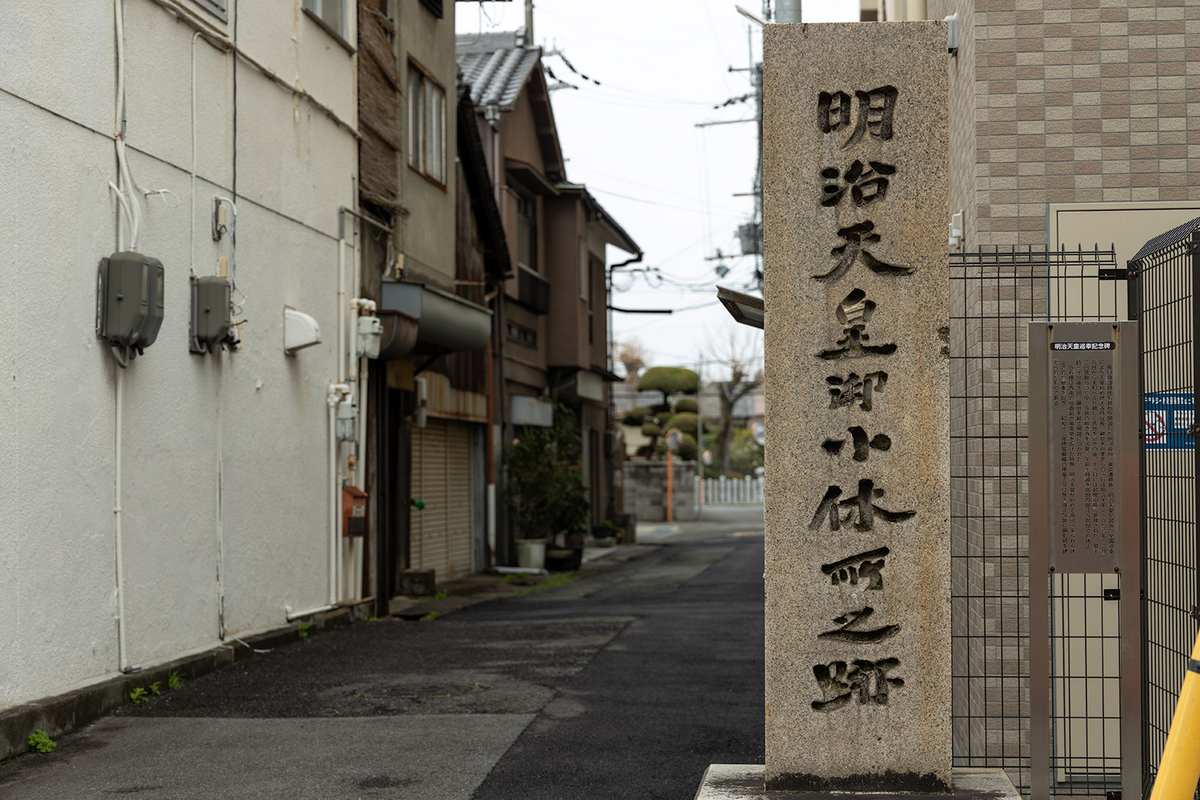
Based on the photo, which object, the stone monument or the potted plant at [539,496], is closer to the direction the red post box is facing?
the stone monument

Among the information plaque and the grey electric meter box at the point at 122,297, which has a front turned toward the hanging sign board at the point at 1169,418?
the grey electric meter box

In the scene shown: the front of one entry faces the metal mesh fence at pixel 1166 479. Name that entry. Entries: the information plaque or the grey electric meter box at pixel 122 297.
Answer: the grey electric meter box

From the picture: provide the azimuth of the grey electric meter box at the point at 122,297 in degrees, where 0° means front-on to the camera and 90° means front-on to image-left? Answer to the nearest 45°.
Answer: approximately 315°

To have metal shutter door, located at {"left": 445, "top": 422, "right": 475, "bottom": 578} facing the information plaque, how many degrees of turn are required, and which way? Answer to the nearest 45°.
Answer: approximately 45° to its right

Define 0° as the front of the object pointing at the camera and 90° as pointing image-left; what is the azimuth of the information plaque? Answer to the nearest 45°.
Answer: approximately 0°

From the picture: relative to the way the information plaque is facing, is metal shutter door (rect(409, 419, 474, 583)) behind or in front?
behind

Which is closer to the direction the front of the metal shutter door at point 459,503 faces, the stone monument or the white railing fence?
the stone monument
